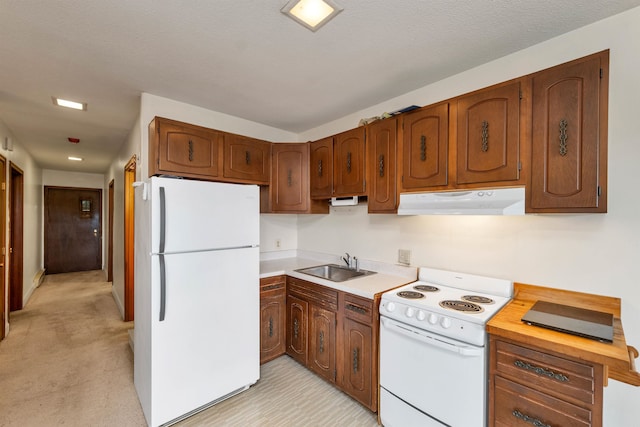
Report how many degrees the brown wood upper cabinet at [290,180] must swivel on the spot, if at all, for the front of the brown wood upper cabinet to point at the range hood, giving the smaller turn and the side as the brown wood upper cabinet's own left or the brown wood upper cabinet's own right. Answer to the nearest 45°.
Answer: approximately 45° to the brown wood upper cabinet's own left

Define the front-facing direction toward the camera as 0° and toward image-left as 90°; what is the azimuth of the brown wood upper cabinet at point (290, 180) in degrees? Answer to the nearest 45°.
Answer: approximately 0°

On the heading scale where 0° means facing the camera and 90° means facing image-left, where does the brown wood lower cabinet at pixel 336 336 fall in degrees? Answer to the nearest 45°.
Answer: approximately 45°

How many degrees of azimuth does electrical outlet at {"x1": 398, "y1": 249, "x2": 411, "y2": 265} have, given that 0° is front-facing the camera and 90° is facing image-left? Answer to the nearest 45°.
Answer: approximately 45°

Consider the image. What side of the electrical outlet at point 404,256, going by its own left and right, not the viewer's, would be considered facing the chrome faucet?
right

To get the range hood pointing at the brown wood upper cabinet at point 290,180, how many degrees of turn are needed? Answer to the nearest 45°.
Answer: approximately 90° to its right

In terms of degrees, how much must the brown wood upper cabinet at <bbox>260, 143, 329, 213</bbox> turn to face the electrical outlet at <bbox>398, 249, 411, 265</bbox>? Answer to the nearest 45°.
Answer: approximately 45° to its left

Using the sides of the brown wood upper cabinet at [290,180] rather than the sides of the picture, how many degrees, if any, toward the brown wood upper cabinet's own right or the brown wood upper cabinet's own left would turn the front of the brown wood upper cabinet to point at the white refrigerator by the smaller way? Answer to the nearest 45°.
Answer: approximately 45° to the brown wood upper cabinet's own right

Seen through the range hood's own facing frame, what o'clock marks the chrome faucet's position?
The chrome faucet is roughly at 4 o'clock from the range hood.
